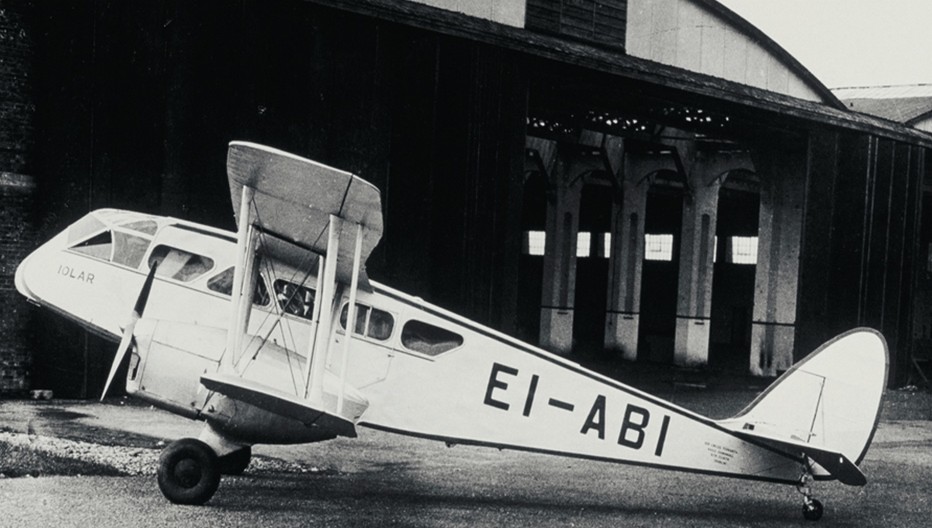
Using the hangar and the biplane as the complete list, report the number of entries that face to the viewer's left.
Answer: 1

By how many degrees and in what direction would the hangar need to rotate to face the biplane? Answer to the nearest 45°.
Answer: approximately 45° to its right

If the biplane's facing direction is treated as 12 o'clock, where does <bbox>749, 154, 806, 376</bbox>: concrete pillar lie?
The concrete pillar is roughly at 4 o'clock from the biplane.

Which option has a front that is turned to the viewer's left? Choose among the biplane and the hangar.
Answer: the biplane

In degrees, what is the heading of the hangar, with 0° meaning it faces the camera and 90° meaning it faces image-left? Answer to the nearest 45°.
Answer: approximately 315°

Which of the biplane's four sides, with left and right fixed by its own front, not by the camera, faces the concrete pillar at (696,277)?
right

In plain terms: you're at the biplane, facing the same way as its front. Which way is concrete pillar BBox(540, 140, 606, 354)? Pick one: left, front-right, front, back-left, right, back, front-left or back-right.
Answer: right

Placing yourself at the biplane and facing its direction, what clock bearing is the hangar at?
The hangar is roughly at 3 o'clock from the biplane.

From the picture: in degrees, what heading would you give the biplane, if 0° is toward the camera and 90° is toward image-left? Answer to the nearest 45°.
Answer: approximately 90°
